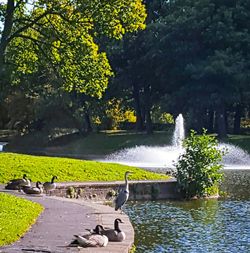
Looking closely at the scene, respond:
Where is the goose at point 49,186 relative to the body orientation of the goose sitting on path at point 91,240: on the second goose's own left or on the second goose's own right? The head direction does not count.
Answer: on the second goose's own left

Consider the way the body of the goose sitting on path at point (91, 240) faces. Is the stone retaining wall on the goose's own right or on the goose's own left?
on the goose's own left

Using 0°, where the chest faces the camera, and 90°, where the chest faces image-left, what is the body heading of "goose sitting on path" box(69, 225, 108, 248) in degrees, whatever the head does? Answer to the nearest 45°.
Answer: approximately 270°
